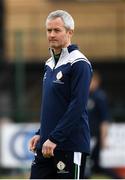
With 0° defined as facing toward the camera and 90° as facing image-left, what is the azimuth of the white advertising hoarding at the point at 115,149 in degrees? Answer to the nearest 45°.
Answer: approximately 0°

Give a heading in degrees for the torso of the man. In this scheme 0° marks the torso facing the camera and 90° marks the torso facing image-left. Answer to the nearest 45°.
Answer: approximately 45°

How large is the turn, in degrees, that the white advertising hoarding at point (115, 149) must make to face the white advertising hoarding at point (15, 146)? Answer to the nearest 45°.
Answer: approximately 90° to its right

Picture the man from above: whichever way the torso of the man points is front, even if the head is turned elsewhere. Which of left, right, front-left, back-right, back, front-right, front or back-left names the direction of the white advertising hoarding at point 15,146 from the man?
back-right

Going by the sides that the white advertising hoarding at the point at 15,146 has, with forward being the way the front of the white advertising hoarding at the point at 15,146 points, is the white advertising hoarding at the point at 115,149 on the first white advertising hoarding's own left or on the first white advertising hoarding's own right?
on the first white advertising hoarding's own left

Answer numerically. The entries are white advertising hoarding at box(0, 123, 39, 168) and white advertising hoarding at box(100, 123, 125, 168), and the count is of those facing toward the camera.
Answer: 2

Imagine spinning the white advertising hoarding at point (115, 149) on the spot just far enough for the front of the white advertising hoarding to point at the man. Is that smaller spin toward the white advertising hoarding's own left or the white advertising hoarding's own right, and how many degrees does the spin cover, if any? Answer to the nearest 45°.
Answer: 0° — it already faces them

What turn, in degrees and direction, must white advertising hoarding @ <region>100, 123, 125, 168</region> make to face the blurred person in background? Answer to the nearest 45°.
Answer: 0° — it already faces them

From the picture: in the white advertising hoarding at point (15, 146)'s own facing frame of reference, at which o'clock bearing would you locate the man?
The man is roughly at 12 o'clock from the white advertising hoarding.
